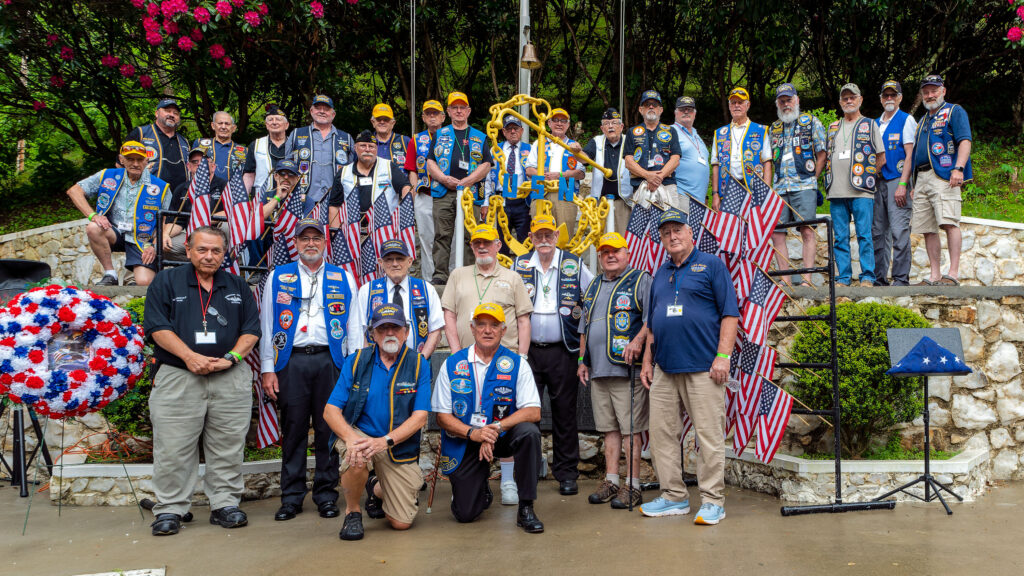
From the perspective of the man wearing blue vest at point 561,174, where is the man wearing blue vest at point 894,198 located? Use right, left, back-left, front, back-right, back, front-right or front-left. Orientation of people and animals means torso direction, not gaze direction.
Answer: left

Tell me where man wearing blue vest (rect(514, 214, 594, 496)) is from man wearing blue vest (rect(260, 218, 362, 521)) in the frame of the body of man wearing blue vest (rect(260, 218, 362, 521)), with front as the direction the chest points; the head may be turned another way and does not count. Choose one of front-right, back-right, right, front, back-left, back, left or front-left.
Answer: left

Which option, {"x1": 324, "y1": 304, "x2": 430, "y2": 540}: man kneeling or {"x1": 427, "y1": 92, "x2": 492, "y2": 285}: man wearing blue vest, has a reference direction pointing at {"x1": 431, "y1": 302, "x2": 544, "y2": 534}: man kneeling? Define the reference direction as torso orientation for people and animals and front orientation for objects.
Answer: the man wearing blue vest

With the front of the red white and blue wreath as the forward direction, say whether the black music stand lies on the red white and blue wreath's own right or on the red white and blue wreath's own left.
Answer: on the red white and blue wreath's own left

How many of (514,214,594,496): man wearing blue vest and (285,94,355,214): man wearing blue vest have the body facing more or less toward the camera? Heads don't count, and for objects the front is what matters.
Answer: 2

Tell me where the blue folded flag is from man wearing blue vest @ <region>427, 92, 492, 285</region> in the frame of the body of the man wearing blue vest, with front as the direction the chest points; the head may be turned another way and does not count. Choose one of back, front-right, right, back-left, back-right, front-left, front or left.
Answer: front-left
